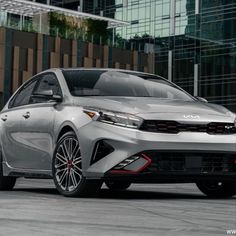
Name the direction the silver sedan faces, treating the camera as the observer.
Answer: facing the viewer and to the right of the viewer
